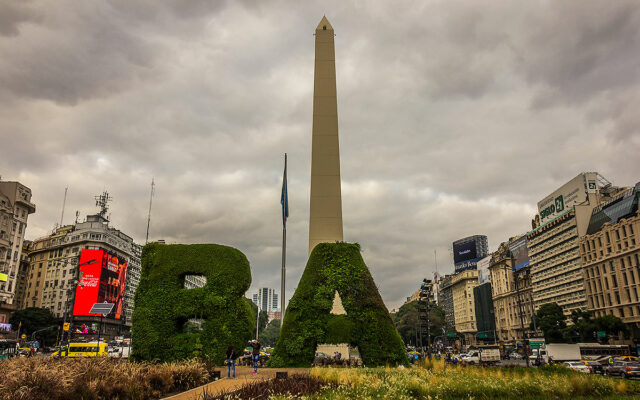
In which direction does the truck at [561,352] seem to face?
to the viewer's left

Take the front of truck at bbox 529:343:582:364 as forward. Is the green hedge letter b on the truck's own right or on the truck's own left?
on the truck's own left

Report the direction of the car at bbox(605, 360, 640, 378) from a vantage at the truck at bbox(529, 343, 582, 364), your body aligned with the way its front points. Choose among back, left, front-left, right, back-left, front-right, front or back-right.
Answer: left

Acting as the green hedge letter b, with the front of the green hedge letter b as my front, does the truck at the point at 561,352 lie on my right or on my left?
on my left

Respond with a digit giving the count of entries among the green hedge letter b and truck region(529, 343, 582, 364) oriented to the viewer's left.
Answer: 1

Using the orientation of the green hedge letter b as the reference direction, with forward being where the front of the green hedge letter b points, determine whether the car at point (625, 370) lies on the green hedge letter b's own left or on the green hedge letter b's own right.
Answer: on the green hedge letter b's own left

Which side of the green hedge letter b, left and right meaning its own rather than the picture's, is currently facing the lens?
front

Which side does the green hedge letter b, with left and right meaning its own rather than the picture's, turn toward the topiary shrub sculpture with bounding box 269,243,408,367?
left
